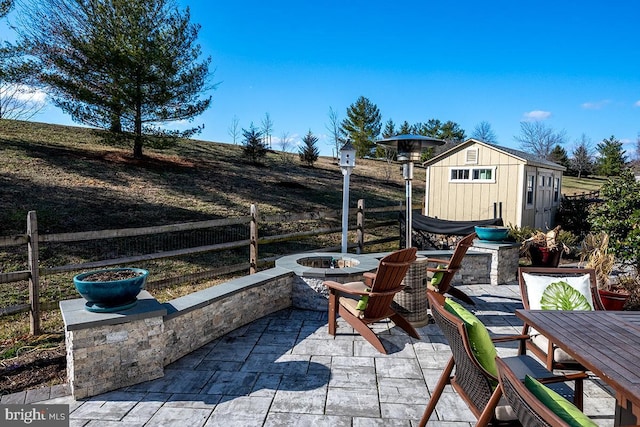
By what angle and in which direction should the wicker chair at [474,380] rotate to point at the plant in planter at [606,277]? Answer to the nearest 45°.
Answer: approximately 45° to its left

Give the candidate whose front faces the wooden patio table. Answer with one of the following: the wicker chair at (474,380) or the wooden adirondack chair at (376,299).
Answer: the wicker chair

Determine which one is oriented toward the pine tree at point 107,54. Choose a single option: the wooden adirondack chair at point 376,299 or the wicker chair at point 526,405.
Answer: the wooden adirondack chair

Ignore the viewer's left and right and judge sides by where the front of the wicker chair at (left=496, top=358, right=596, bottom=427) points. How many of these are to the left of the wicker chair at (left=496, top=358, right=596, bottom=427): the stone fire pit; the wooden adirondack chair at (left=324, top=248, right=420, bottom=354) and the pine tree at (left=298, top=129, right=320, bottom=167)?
3

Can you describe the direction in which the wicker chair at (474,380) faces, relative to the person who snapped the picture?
facing away from the viewer and to the right of the viewer

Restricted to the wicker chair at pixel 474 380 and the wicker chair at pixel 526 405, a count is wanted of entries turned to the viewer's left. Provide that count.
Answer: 0

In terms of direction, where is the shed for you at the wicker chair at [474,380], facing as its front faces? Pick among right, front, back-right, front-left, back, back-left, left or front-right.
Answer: front-left

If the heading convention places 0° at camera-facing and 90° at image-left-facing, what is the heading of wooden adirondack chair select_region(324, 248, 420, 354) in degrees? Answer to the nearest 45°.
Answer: approximately 135°

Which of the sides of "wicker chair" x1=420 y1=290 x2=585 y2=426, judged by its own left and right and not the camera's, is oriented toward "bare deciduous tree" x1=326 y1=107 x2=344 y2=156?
left

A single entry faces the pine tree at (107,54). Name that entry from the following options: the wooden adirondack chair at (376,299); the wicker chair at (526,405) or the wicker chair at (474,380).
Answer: the wooden adirondack chair

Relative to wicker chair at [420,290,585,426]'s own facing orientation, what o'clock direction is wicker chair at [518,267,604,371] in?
wicker chair at [518,267,604,371] is roughly at 11 o'clock from wicker chair at [420,290,585,426].

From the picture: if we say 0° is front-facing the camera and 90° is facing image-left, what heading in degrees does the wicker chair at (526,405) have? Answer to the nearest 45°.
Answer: approximately 225°

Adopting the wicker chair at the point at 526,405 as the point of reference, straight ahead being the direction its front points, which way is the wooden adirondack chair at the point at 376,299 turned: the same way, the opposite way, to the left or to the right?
to the left

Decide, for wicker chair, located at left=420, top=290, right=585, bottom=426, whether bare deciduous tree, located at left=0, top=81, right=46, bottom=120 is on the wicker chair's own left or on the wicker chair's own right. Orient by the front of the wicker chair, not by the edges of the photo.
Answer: on the wicker chair's own left

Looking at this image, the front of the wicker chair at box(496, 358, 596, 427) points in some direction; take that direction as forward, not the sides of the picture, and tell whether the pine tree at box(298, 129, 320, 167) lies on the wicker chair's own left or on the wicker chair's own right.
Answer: on the wicker chair's own left
